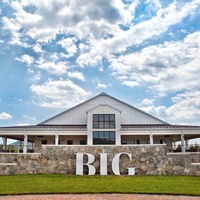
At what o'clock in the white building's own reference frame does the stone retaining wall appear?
The stone retaining wall is roughly at 12 o'clock from the white building.

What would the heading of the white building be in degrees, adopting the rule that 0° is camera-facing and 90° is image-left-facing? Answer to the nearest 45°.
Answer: approximately 0°
